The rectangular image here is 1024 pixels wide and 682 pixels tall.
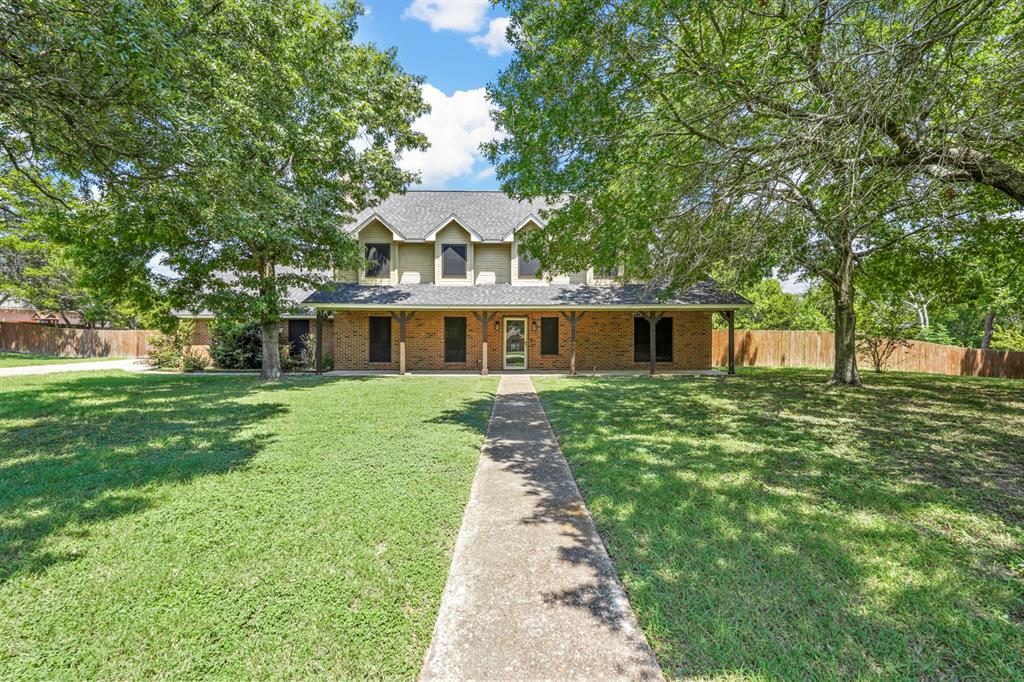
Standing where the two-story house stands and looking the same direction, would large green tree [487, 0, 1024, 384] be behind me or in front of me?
in front

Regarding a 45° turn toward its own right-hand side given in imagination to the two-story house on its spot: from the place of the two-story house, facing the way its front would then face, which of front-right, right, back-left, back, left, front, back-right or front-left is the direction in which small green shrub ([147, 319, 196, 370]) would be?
front-right

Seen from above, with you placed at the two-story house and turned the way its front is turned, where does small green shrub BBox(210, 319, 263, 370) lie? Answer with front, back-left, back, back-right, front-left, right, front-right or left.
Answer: right

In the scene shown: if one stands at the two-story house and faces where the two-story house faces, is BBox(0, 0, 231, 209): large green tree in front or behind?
in front

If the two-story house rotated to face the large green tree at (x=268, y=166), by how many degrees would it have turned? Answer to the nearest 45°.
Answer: approximately 45° to its right

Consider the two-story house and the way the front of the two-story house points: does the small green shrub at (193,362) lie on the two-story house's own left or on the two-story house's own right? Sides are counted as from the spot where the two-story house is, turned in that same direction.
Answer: on the two-story house's own right

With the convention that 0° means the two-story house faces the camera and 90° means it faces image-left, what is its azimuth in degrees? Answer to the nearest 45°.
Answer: approximately 0°

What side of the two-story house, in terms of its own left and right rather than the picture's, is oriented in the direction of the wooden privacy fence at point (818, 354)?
left

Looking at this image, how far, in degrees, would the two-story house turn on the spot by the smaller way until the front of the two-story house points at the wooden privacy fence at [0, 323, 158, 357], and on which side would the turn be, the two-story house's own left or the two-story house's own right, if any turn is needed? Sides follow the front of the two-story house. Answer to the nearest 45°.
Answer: approximately 135° to the two-story house's own right
